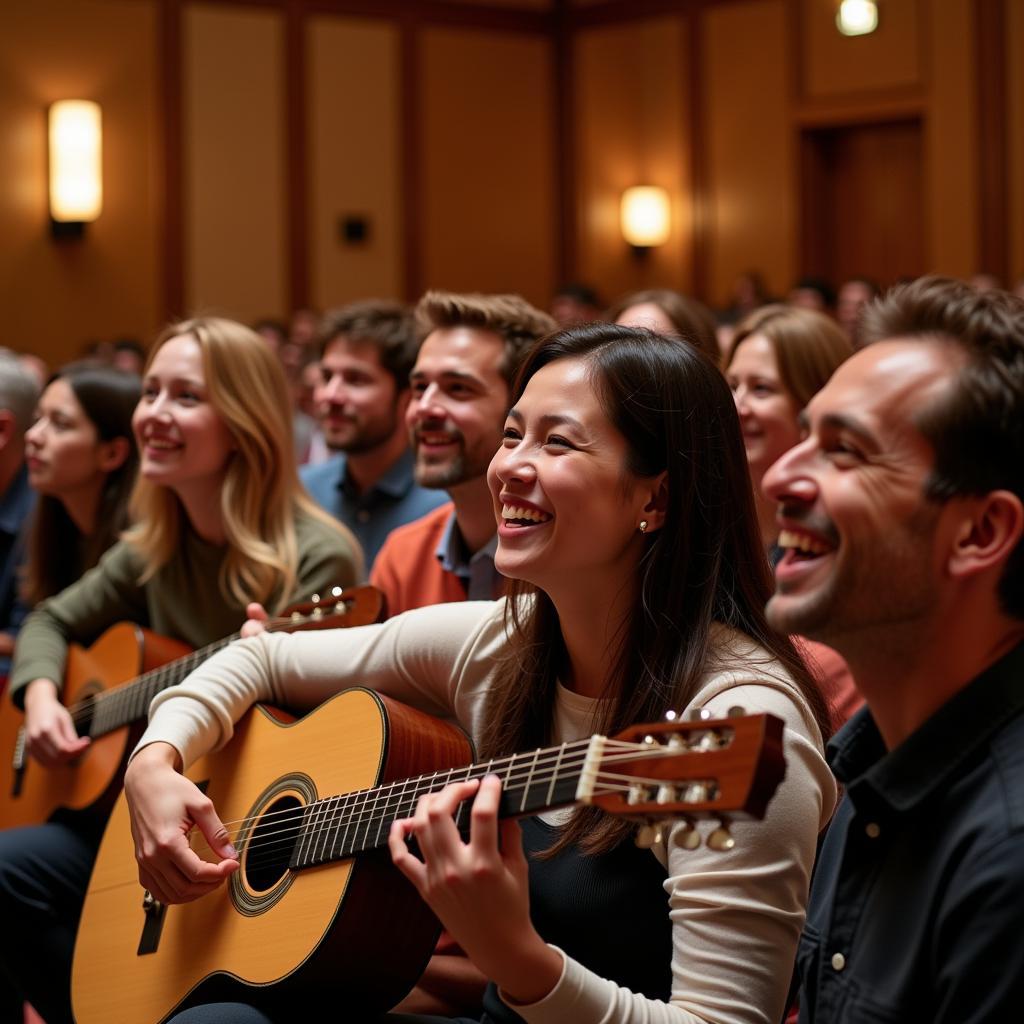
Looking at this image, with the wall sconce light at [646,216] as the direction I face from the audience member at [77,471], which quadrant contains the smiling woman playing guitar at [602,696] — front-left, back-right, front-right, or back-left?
back-right

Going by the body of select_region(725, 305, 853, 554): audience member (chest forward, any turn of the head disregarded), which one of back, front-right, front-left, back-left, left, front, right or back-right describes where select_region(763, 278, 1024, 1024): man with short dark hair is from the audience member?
front-left
